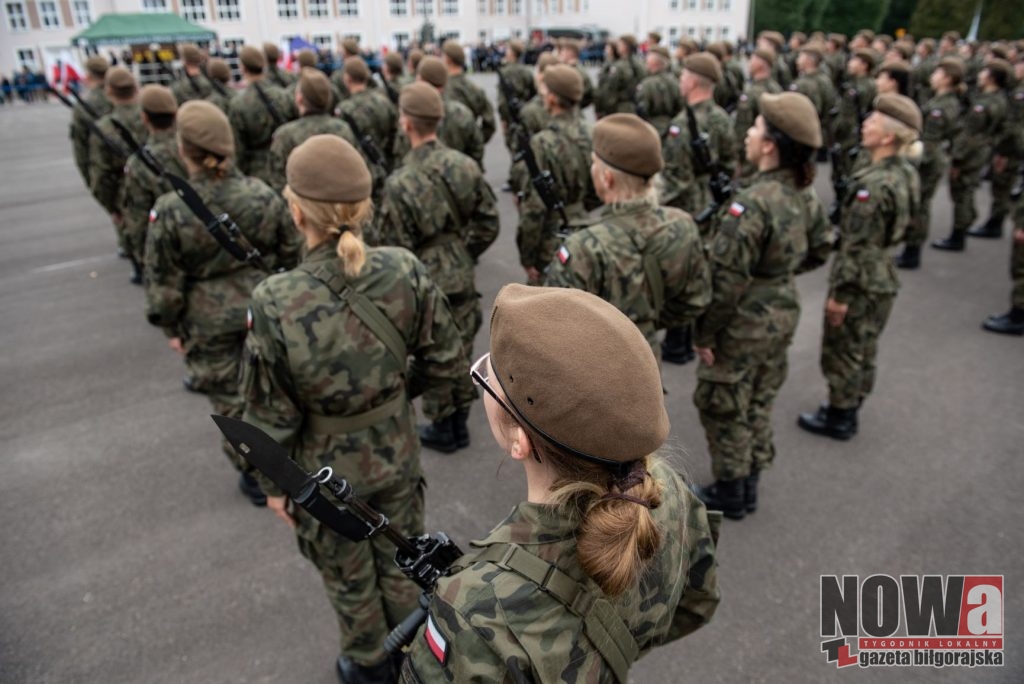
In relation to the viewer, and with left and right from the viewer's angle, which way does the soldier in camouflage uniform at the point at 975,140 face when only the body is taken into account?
facing to the left of the viewer

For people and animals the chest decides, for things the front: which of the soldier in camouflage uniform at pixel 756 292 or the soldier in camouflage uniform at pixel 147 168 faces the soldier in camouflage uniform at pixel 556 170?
the soldier in camouflage uniform at pixel 756 292

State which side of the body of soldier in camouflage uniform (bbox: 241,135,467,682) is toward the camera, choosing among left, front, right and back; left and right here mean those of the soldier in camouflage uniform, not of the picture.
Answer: back

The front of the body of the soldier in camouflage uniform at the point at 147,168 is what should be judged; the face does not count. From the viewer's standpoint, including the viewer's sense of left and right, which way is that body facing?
facing away from the viewer

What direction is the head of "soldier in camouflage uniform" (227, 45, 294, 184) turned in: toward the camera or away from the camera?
away from the camera

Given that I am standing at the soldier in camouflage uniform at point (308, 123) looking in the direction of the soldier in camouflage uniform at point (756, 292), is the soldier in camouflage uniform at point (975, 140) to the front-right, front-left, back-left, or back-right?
front-left

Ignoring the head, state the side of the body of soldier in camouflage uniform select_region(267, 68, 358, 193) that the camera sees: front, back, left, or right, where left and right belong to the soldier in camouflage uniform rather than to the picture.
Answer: back

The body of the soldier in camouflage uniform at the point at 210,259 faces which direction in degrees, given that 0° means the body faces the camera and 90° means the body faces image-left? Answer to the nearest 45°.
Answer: approximately 180°

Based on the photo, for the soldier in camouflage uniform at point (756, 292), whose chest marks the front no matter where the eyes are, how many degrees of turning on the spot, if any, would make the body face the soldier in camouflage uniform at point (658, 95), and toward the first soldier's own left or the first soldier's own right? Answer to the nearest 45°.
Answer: approximately 45° to the first soldier's own right

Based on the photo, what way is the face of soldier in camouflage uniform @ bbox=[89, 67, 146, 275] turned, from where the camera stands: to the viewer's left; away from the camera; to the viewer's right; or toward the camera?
away from the camera

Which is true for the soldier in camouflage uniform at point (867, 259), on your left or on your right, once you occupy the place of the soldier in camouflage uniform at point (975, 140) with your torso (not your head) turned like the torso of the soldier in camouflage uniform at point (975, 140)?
on your left

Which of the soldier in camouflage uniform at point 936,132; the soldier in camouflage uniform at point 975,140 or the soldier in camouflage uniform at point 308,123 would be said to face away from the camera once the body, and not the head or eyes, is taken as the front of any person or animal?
the soldier in camouflage uniform at point 308,123

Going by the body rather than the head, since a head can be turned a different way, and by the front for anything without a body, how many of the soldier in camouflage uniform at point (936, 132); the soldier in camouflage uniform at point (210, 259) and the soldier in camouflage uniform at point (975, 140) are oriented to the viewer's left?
2

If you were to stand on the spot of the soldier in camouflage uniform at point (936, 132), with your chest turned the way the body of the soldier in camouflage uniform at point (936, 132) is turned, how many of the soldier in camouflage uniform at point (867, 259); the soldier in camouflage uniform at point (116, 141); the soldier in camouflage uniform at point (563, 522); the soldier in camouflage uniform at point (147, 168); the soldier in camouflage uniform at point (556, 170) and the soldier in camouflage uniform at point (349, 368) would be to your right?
0

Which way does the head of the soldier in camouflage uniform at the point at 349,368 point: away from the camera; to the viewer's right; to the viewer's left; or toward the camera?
away from the camera

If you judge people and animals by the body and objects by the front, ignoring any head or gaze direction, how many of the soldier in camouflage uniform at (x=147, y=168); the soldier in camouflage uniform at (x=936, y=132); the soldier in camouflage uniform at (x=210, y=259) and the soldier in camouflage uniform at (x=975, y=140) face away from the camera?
2

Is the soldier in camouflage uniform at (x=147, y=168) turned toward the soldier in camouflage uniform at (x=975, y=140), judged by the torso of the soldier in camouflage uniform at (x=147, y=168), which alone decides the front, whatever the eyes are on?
no

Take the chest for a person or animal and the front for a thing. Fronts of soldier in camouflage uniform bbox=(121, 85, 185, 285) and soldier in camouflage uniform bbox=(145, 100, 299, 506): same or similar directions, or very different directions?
same or similar directions

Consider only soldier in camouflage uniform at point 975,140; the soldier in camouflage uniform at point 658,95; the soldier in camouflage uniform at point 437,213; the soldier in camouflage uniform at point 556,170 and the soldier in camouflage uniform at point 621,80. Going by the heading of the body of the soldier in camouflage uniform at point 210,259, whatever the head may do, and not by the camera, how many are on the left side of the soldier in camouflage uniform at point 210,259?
0
